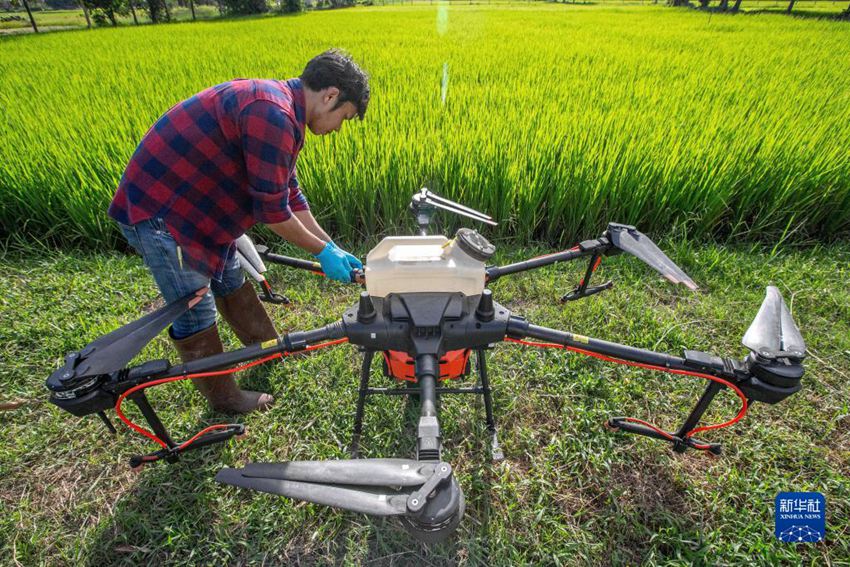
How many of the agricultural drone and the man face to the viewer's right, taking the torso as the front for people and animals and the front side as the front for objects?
1

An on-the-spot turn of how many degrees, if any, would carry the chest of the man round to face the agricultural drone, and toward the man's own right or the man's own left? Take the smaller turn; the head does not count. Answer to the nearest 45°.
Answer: approximately 45° to the man's own right

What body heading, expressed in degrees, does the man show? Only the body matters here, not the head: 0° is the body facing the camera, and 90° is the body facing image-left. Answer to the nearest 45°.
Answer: approximately 270°

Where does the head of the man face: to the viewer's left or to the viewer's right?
to the viewer's right
